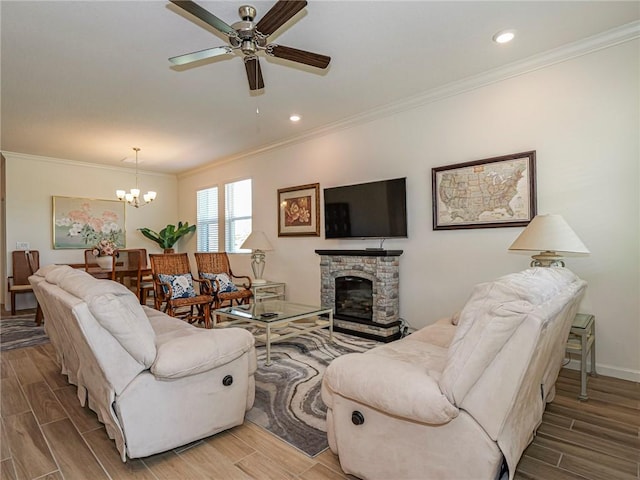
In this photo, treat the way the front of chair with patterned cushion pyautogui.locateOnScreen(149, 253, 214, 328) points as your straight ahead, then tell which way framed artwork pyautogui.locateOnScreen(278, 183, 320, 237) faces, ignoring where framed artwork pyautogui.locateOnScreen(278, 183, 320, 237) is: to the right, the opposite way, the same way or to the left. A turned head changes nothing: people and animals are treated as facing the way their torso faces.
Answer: to the right

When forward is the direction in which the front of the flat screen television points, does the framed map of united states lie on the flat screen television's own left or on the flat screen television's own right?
on the flat screen television's own left

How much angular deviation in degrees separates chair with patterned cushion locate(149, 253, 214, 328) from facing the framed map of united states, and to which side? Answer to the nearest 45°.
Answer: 0° — it already faces it

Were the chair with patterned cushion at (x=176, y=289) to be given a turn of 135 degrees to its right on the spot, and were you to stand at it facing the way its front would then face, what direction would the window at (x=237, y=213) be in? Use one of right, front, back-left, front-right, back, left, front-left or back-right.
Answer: back-right

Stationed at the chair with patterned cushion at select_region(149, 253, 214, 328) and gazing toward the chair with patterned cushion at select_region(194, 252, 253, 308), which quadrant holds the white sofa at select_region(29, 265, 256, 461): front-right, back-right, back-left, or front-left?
back-right

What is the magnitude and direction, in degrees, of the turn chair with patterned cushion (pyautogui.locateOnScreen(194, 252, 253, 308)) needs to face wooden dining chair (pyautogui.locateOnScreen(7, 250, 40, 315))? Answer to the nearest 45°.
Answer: approximately 180°

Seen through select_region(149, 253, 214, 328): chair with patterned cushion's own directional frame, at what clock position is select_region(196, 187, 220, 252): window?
The window is roughly at 8 o'clock from the chair with patterned cushion.

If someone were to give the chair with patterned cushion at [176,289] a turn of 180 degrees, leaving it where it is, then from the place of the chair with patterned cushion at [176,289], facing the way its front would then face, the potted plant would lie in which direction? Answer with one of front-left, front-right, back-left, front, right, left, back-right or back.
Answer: front-right

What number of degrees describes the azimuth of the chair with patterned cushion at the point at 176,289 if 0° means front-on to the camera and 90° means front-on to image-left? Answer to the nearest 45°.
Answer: approximately 315°

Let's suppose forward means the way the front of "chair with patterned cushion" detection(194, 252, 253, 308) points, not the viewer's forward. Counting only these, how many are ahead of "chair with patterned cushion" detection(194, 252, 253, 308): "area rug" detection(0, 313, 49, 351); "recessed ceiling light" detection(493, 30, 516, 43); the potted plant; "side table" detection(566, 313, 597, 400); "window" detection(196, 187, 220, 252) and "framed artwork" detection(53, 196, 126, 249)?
2

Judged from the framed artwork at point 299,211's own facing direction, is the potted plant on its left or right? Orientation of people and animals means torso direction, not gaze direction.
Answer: on its right

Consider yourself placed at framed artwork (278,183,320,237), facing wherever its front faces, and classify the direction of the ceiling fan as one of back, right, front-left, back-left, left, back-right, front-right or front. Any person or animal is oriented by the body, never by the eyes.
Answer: front-left

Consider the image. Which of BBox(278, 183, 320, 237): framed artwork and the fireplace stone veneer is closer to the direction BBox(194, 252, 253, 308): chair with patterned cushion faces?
the fireplace stone veneer

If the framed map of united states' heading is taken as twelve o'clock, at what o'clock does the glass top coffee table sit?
The glass top coffee table is roughly at 1 o'clock from the framed map of united states.

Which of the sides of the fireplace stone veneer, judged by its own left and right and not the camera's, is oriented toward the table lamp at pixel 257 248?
right

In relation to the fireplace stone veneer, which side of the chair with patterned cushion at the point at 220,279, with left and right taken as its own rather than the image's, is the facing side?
front

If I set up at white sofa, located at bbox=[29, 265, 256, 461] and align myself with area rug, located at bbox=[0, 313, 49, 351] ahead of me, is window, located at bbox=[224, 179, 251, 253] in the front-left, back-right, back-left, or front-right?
front-right

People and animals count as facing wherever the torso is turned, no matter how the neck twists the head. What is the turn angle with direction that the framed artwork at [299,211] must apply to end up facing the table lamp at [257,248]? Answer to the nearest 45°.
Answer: approximately 45° to its right

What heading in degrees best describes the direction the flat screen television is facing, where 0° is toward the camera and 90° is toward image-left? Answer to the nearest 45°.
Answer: approximately 45°
